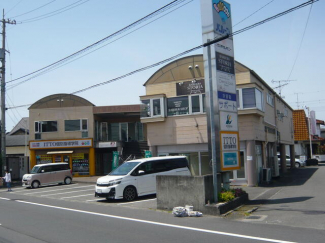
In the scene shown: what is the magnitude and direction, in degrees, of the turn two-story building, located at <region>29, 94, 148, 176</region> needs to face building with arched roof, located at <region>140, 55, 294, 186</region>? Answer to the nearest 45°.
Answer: approximately 45° to its left

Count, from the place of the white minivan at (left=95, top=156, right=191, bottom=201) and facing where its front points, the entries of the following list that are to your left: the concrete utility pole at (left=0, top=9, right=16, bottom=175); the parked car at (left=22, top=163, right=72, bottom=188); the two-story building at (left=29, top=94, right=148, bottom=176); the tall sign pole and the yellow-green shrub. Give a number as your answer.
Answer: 2

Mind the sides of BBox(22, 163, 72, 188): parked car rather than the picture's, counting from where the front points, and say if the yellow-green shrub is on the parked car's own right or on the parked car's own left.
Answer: on the parked car's own left

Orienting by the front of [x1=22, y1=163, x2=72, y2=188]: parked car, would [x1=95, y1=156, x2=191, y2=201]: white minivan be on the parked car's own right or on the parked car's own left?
on the parked car's own left

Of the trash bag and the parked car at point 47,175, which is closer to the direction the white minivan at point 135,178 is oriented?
the trash bag

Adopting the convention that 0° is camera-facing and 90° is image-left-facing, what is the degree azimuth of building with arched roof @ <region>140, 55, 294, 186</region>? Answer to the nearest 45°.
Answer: approximately 45°

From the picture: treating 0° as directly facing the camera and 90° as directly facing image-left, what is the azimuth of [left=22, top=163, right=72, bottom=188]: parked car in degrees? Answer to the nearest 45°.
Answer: approximately 45°
